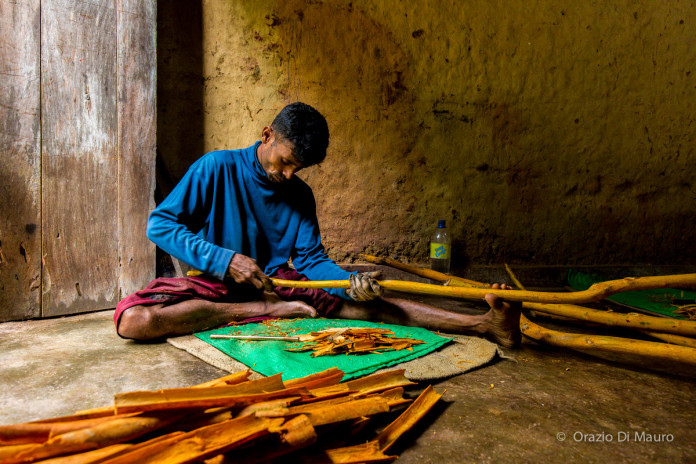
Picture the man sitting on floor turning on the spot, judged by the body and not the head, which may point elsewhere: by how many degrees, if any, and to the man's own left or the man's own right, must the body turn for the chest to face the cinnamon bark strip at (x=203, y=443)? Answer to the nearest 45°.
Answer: approximately 45° to the man's own right

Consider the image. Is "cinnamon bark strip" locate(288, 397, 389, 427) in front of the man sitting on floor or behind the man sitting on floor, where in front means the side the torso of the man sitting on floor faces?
in front

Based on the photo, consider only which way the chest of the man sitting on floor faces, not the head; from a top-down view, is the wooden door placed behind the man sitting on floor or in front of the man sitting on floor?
behind

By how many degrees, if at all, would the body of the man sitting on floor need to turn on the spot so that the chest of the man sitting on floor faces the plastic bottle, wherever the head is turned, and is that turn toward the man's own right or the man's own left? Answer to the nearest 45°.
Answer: approximately 90° to the man's own left

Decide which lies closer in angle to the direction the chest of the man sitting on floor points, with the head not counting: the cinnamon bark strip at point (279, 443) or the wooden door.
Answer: the cinnamon bark strip

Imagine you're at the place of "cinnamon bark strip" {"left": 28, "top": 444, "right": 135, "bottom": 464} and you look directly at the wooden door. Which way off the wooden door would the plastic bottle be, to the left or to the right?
right

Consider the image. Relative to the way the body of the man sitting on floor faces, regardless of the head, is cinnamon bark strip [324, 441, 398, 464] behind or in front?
in front

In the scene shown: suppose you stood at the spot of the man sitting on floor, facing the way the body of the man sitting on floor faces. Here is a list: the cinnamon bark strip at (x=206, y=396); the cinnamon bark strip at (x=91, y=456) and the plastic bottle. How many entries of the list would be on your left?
1

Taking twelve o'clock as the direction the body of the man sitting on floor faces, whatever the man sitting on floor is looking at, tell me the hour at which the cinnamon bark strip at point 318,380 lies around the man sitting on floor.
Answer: The cinnamon bark strip is roughly at 1 o'clock from the man sitting on floor.

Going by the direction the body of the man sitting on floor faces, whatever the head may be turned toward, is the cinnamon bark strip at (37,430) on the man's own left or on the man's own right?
on the man's own right

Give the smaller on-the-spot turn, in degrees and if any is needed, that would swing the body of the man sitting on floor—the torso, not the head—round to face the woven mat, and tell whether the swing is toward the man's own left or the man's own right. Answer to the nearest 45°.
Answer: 0° — they already face it

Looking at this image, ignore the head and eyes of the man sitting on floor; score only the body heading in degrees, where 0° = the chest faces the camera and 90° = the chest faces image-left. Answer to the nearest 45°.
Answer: approximately 315°
